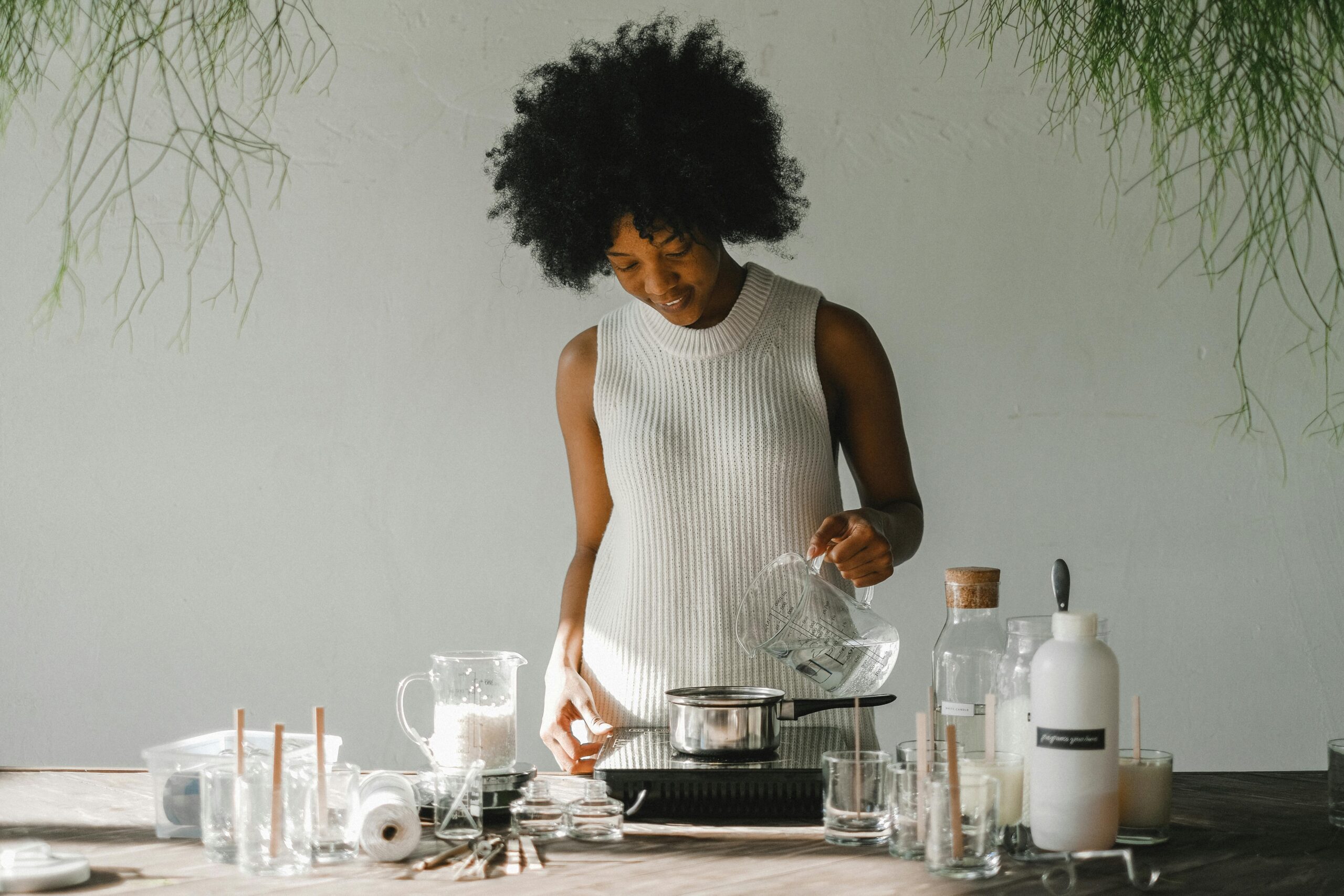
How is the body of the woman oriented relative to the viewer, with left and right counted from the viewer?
facing the viewer

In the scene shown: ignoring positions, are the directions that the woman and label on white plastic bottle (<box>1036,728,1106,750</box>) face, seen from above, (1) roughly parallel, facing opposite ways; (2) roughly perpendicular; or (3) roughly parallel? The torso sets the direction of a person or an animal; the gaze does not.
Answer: roughly parallel

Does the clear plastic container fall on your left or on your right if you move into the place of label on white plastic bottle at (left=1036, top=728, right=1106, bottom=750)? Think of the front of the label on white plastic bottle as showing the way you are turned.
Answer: on your right

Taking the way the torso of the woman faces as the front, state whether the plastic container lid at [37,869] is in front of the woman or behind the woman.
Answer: in front

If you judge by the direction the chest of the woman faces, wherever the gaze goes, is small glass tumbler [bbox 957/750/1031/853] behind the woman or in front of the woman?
in front

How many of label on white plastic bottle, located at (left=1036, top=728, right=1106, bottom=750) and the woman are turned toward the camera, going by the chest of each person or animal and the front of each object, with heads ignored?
2

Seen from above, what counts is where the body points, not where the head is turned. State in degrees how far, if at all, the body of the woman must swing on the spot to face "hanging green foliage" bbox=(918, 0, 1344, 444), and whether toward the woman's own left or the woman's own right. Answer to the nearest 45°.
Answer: approximately 45° to the woman's own left

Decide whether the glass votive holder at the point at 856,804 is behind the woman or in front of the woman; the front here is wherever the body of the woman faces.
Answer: in front
